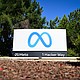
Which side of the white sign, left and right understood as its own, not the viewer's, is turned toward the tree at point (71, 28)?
left

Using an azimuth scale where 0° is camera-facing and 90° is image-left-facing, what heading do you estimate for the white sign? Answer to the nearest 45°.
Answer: approximately 0°

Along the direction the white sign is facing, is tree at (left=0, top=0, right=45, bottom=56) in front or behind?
behind
